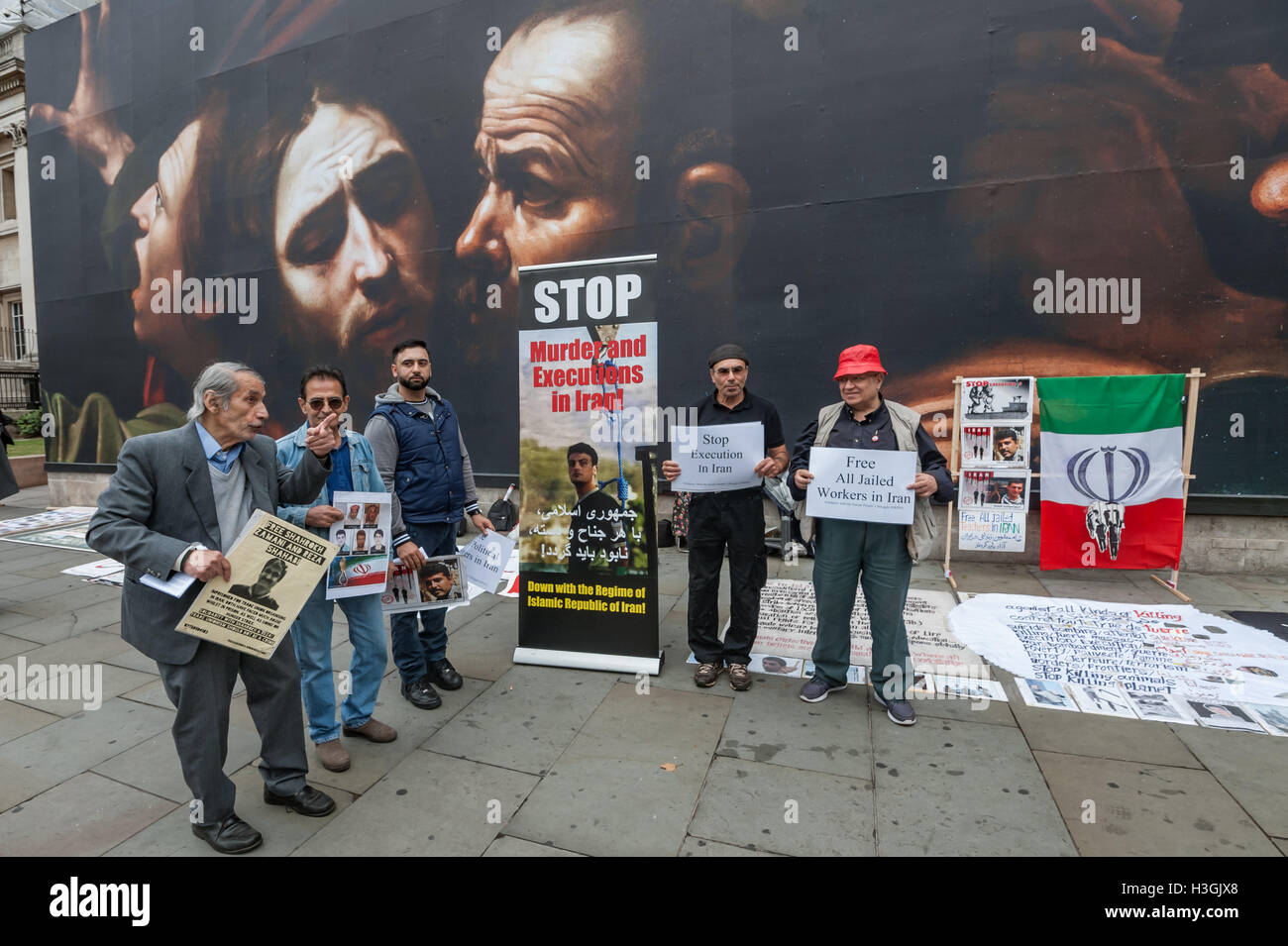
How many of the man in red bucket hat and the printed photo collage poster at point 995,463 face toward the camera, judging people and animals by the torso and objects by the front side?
2

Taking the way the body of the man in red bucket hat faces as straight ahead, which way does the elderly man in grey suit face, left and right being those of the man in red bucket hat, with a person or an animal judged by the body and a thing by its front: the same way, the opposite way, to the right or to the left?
to the left

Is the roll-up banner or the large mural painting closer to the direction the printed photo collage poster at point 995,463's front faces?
the roll-up banner

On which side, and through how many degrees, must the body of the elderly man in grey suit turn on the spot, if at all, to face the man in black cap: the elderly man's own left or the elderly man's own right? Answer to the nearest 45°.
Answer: approximately 45° to the elderly man's own left

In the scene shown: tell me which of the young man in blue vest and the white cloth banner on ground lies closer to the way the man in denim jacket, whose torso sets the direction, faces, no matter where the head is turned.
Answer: the white cloth banner on ground

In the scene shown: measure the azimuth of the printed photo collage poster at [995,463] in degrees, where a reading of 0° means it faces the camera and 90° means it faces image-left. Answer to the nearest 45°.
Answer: approximately 0°

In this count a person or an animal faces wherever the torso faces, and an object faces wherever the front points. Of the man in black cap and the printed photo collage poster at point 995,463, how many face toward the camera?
2

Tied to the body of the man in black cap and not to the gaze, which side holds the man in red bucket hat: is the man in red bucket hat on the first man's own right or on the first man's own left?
on the first man's own left
